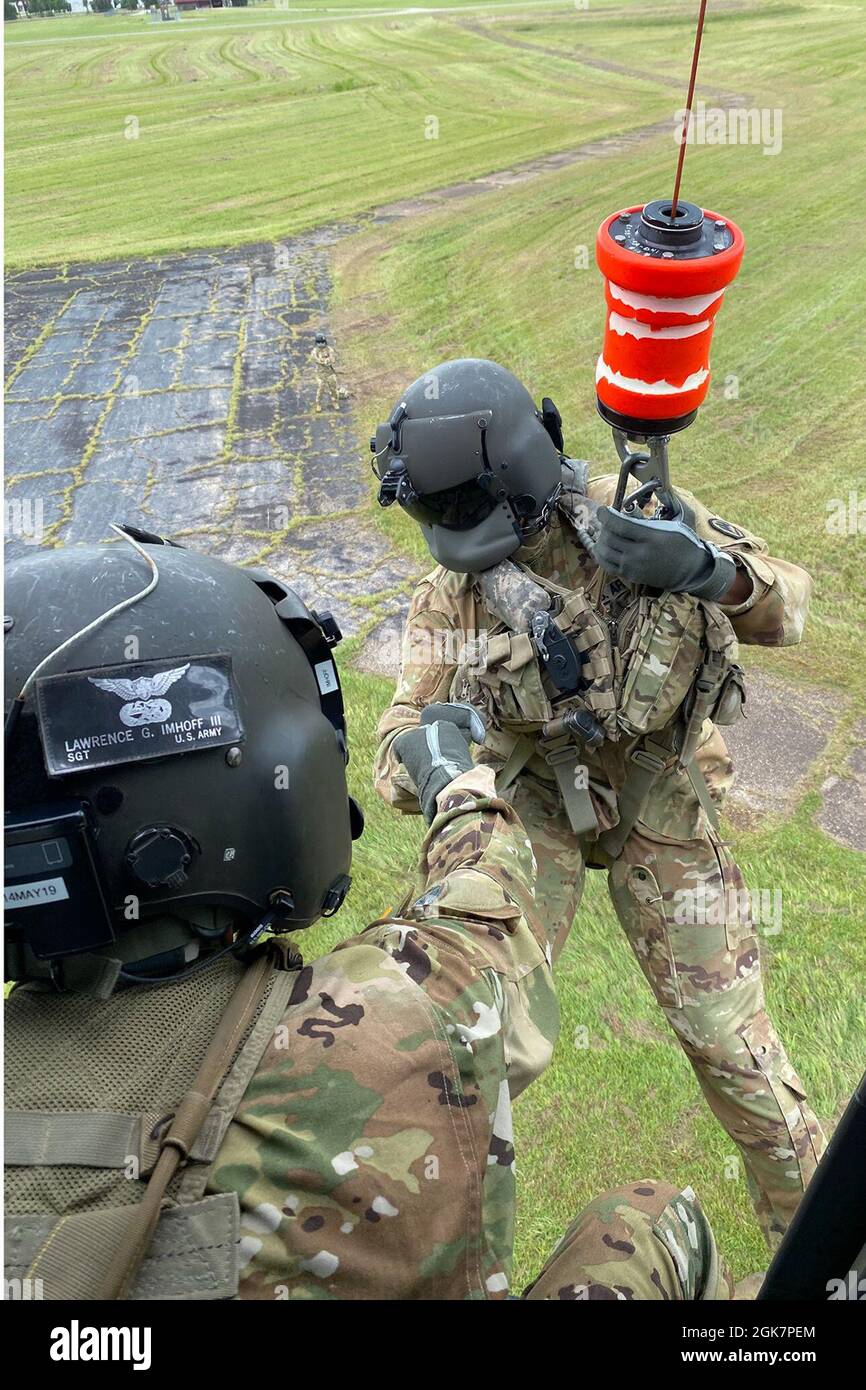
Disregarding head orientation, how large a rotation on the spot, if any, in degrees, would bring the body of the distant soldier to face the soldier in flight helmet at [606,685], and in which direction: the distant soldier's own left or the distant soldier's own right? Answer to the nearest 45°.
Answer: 0° — they already face them

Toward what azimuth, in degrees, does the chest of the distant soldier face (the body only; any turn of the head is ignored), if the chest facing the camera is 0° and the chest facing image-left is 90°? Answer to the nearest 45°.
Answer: approximately 0°

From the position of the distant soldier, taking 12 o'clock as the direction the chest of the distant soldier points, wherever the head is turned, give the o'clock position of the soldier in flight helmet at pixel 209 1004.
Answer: The soldier in flight helmet is roughly at 12 o'clock from the distant soldier.
